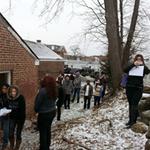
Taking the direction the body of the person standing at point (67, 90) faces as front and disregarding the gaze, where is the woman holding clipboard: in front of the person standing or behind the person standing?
in front

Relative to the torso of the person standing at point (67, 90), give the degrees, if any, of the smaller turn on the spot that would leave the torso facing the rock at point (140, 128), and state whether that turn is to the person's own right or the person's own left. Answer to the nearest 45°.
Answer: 0° — they already face it

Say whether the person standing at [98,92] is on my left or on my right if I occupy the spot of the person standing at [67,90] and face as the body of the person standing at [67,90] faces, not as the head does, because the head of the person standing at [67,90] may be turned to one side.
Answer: on my left
